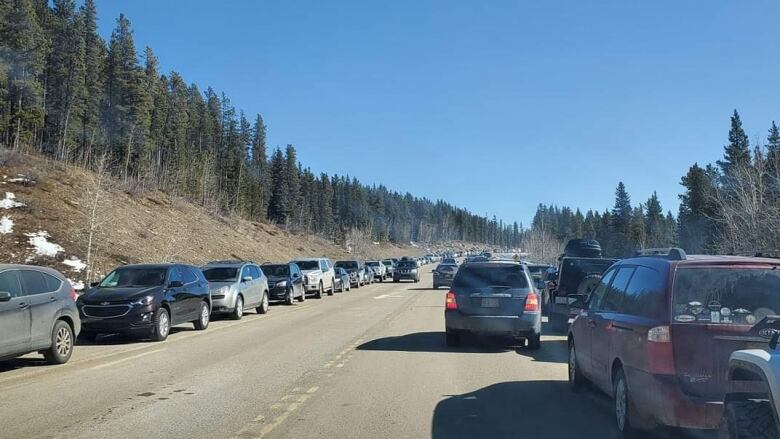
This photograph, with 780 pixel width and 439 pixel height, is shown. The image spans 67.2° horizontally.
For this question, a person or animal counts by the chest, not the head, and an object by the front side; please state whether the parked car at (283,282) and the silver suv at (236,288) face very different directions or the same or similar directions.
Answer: same or similar directions

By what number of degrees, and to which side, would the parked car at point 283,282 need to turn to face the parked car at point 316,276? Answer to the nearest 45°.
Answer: approximately 135° to its right

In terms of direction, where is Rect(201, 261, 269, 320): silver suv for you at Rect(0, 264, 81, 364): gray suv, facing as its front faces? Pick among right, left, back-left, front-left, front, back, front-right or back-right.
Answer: back

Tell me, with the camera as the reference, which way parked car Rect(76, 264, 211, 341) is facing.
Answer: facing the viewer and to the left of the viewer

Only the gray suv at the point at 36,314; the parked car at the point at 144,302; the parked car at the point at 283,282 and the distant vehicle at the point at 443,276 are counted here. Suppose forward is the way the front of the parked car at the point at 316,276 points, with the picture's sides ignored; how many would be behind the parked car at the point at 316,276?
1

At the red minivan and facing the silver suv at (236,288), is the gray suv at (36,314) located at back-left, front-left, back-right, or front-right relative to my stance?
front-left

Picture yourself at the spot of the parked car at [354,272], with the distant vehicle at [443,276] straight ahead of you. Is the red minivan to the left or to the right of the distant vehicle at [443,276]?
right

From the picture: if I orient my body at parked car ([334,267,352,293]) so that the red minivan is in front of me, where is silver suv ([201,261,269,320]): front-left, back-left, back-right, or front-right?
front-right

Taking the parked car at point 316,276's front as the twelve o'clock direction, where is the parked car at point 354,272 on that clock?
the parked car at point 354,272 is roughly at 5 o'clock from the parked car at point 316,276.

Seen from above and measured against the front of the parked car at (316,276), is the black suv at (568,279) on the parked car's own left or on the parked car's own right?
on the parked car's own left

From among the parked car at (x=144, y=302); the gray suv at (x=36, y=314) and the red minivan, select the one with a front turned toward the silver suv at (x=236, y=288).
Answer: the red minivan

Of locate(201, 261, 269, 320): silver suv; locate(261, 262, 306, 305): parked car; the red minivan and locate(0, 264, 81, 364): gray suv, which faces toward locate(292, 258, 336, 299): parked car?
the red minivan

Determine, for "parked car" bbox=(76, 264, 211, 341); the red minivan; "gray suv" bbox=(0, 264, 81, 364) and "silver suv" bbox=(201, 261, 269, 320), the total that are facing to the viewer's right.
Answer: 0

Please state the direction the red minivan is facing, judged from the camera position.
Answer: facing away from the viewer and to the left of the viewer
